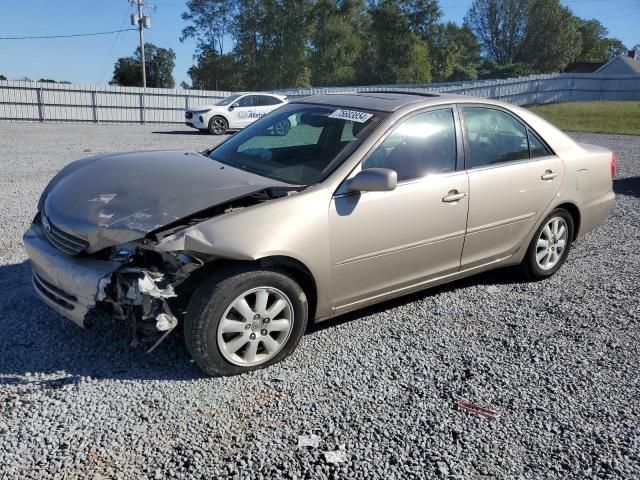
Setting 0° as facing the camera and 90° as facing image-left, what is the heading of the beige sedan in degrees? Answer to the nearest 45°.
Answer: approximately 45°

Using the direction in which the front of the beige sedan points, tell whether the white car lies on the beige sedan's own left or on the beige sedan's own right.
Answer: on the beige sedan's own right
